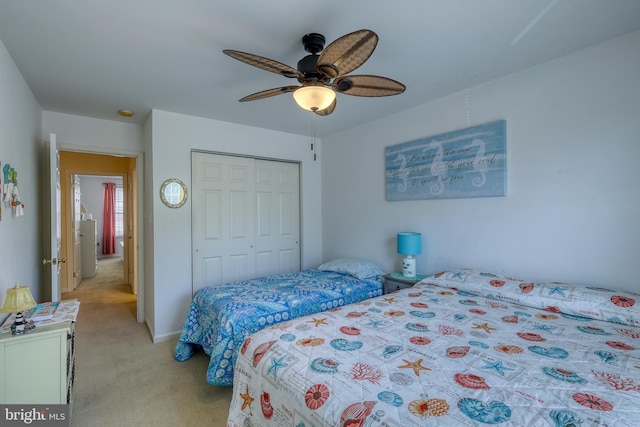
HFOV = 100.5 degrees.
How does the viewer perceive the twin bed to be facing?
facing the viewer and to the left of the viewer

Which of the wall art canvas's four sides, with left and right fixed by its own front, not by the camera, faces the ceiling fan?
front

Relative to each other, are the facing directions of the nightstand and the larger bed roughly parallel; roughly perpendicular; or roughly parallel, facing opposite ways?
roughly parallel

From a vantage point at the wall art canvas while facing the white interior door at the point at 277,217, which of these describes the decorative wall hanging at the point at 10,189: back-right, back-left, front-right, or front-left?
front-left

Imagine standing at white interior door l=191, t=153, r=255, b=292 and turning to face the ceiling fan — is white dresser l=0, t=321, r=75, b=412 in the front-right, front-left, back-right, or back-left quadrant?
front-right

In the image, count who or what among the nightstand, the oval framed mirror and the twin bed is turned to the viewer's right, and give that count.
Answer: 0

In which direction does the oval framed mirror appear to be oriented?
toward the camera

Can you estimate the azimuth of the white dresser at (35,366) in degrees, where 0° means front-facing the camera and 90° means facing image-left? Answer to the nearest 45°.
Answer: approximately 270°

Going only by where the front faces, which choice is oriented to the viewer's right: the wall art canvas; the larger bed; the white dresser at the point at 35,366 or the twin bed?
the white dresser

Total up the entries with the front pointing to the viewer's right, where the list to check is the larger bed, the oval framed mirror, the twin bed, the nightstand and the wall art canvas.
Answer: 0

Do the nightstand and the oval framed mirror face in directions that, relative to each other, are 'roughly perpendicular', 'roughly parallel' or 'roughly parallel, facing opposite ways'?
roughly perpendicular

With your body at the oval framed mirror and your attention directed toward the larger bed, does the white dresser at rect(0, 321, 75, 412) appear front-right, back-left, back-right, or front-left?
front-right

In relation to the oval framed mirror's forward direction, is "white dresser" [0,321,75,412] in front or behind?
in front

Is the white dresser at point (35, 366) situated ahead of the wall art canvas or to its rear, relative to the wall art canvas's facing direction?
ahead
